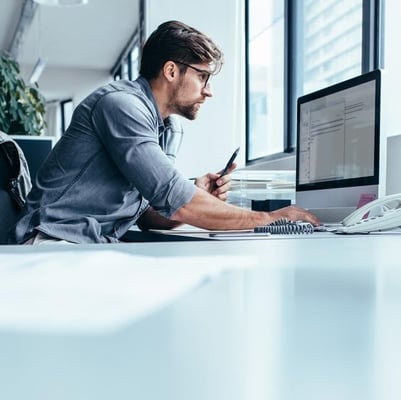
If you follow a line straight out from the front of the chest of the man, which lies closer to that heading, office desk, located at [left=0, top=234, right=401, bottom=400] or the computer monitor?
the computer monitor

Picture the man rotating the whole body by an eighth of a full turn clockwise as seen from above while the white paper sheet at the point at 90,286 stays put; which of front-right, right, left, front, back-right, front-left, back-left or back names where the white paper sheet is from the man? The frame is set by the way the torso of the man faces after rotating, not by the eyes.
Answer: front-right

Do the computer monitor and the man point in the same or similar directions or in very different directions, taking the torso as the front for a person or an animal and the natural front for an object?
very different directions

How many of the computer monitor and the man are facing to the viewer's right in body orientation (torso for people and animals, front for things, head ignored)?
1

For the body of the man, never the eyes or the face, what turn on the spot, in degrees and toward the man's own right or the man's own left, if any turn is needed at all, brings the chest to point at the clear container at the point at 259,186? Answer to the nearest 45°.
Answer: approximately 45° to the man's own left

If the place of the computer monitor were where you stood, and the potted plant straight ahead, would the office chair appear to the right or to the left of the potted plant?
left

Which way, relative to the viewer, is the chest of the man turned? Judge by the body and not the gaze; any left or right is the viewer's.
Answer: facing to the right of the viewer

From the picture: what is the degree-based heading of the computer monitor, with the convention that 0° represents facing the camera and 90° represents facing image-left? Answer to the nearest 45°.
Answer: approximately 45°

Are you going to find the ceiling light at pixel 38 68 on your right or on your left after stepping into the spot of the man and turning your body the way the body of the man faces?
on your left

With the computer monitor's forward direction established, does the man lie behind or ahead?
ahead

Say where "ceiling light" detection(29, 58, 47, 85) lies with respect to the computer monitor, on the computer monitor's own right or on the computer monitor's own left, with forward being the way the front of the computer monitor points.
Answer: on the computer monitor's own right

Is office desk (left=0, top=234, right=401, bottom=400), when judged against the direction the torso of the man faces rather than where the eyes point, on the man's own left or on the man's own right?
on the man's own right

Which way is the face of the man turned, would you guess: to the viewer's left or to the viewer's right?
to the viewer's right
